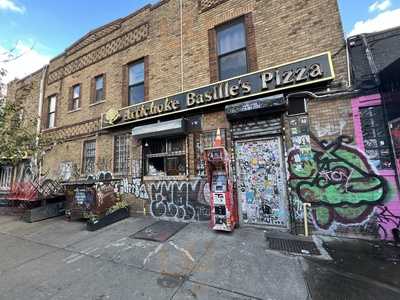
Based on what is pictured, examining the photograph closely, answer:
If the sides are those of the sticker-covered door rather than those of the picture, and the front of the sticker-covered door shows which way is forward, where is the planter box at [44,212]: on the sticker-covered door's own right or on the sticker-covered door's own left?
on the sticker-covered door's own right

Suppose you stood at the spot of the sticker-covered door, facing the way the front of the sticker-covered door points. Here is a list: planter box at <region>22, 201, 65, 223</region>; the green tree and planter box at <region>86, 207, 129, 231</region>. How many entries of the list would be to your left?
0

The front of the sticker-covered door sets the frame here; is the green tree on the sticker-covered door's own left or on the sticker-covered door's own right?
on the sticker-covered door's own right

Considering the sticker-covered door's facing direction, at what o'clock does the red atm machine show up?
The red atm machine is roughly at 2 o'clock from the sticker-covered door.

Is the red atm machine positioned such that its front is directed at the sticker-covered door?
no

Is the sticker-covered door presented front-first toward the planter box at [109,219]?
no

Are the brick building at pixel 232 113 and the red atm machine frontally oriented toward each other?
no

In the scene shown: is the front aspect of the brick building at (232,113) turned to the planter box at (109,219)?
no

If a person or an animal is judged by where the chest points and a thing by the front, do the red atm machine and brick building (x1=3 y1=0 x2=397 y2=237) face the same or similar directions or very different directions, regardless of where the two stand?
same or similar directions

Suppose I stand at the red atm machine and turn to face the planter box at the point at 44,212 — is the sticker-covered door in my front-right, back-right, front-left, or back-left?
back-right

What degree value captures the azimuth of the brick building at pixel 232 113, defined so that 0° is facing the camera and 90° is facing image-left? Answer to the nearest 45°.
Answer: approximately 45°

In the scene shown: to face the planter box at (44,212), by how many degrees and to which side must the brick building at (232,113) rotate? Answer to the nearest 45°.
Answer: approximately 45° to its right

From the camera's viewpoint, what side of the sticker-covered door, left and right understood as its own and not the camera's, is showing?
front

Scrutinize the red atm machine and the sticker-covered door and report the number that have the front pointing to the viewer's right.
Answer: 0

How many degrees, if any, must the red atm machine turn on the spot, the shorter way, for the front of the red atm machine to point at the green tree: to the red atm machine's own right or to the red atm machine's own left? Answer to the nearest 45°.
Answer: approximately 45° to the red atm machine's own right
